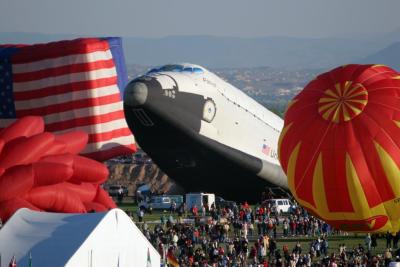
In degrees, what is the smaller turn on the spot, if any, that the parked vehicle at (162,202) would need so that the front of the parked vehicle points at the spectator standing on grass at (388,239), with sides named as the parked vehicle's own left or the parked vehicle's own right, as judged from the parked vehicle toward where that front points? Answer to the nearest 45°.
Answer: approximately 135° to the parked vehicle's own left

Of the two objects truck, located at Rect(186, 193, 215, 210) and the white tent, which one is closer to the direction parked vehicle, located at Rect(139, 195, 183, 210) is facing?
the white tent

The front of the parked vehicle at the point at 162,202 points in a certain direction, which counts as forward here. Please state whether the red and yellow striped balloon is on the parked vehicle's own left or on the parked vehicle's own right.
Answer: on the parked vehicle's own left

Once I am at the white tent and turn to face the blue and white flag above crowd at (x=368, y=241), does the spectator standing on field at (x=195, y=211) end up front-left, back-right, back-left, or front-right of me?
front-left

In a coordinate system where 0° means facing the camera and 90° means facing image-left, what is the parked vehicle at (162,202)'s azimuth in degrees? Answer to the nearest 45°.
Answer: approximately 90°

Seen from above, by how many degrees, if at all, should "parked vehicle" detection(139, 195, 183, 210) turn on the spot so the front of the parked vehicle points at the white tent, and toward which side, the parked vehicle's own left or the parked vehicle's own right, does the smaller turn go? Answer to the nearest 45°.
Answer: approximately 90° to the parked vehicle's own left
